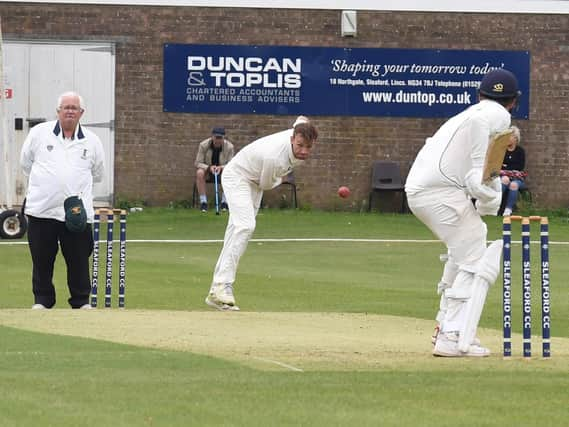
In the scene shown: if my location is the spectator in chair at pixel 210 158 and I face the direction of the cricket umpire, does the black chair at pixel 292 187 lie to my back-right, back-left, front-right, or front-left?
back-left

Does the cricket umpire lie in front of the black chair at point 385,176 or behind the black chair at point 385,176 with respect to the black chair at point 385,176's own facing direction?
in front

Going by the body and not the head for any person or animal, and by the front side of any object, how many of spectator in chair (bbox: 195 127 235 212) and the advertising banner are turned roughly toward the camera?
2

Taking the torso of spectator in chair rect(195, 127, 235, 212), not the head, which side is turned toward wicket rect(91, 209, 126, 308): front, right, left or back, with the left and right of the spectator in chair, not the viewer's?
front

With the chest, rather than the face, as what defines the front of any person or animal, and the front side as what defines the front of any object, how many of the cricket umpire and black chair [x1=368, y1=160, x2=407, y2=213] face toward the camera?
2

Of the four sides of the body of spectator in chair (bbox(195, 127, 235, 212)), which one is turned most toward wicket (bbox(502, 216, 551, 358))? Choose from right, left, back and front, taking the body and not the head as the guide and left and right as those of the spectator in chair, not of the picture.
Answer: front

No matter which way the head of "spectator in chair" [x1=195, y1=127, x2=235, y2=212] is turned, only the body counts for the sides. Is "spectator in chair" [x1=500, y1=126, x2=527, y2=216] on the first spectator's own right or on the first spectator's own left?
on the first spectator's own left

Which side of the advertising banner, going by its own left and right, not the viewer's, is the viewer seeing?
front

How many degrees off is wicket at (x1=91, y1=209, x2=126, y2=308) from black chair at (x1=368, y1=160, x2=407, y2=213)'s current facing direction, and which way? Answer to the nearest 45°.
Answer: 0° — it already faces it

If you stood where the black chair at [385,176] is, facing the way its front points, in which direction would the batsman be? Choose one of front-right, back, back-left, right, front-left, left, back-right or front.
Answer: front

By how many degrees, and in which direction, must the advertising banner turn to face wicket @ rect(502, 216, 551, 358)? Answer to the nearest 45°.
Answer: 0° — it already faces it

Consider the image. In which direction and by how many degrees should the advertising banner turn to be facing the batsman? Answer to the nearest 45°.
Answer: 0° — it already faces them

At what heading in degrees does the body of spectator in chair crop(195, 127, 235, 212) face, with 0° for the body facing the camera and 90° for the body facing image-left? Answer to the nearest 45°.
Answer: approximately 0°

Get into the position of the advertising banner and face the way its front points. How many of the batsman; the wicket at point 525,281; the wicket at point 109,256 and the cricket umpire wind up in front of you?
4

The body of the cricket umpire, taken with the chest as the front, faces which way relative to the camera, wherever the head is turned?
toward the camera
